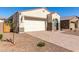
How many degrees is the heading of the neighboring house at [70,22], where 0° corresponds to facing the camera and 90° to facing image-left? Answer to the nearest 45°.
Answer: approximately 315°

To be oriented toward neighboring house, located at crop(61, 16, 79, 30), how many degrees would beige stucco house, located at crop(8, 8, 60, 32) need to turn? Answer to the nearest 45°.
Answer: approximately 45° to its left

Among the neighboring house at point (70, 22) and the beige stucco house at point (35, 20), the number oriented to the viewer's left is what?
0

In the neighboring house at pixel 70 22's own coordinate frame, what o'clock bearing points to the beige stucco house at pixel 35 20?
The beige stucco house is roughly at 4 o'clock from the neighboring house.

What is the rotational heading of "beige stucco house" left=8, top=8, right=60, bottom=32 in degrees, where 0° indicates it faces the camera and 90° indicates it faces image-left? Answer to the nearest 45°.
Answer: approximately 315°
